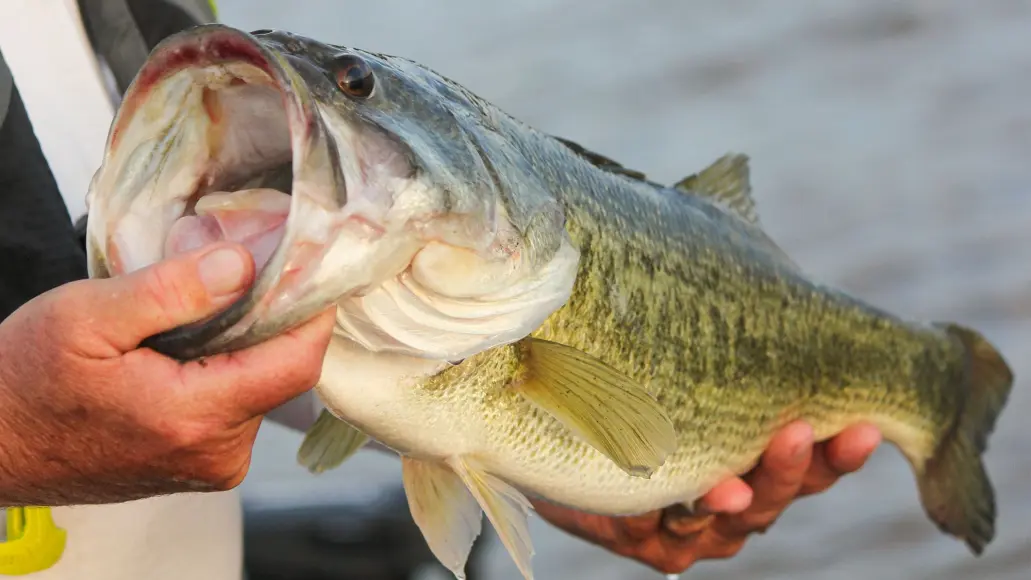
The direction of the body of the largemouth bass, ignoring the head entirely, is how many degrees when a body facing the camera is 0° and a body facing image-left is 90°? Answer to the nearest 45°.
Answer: approximately 45°
